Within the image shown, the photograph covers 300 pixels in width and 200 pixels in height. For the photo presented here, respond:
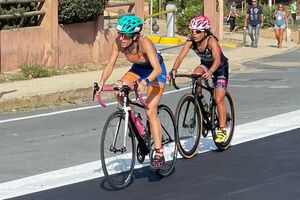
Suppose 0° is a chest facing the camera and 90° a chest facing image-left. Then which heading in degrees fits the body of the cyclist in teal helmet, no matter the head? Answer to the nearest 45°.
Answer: approximately 45°

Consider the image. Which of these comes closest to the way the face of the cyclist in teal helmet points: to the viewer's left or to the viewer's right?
to the viewer's left

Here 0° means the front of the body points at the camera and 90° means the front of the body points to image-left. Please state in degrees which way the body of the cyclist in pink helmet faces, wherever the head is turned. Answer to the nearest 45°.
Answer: approximately 45°

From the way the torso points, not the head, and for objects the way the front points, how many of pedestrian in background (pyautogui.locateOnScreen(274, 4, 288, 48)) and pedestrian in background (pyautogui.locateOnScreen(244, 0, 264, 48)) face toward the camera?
2

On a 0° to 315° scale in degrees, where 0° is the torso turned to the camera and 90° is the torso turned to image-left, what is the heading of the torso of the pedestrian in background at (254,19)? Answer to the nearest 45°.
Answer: approximately 0°

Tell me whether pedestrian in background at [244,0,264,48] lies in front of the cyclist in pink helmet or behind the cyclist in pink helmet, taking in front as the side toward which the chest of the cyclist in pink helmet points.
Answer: behind
